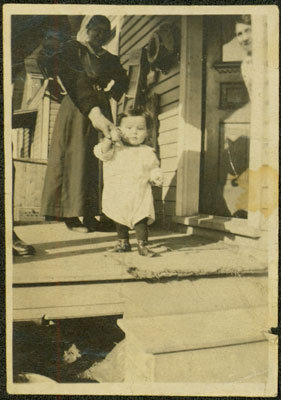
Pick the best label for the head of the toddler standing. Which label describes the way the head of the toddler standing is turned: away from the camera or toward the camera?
toward the camera

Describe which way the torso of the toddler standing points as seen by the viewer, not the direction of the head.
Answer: toward the camera
